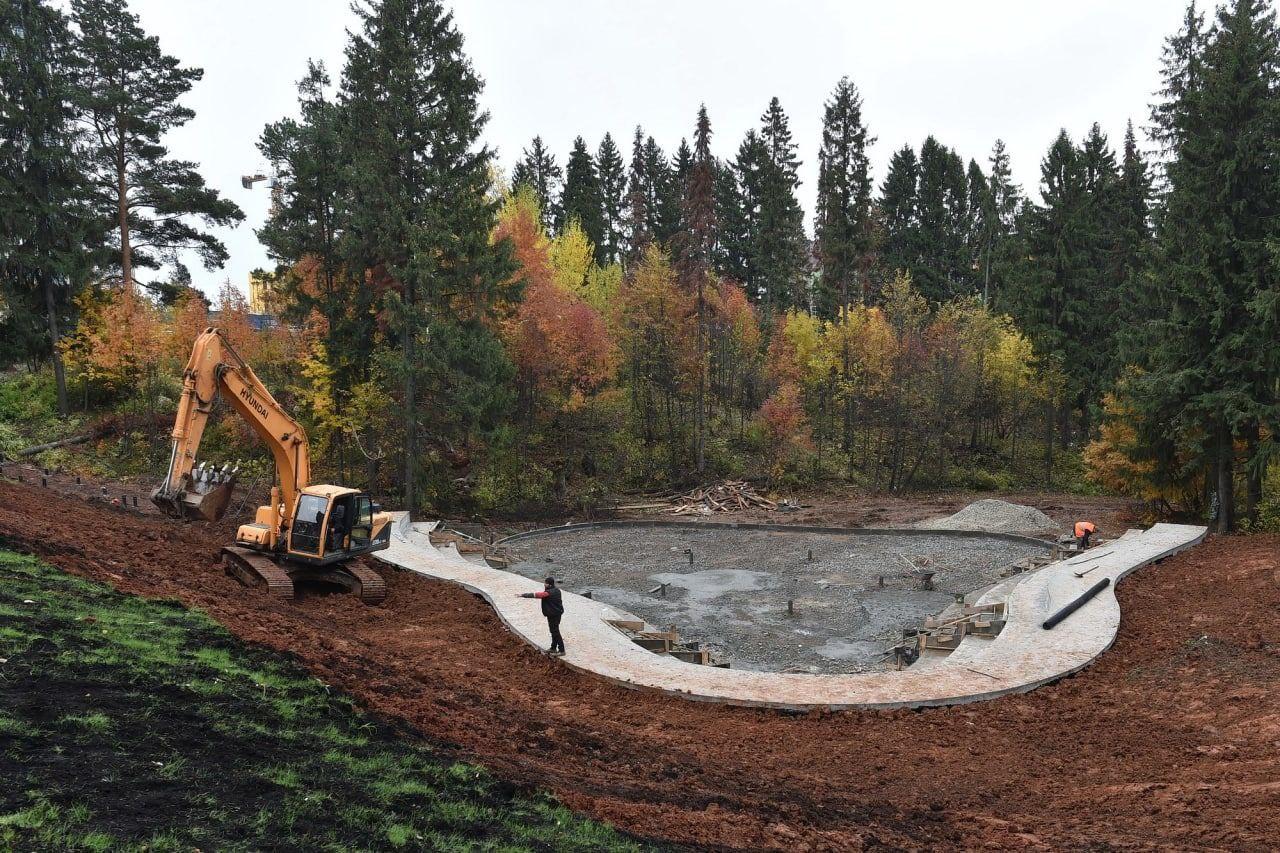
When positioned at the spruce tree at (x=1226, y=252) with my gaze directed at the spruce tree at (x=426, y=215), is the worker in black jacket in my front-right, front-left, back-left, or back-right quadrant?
front-left

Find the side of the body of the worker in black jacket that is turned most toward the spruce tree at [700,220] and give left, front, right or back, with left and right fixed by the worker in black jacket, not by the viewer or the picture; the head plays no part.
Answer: right

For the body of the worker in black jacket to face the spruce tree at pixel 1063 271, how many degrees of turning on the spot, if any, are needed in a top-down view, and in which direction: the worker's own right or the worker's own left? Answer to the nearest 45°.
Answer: approximately 135° to the worker's own right

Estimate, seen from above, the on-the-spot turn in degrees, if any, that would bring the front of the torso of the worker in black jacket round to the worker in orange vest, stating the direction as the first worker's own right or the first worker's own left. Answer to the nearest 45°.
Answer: approximately 135° to the first worker's own right

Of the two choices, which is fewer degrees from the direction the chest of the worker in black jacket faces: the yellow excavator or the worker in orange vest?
the yellow excavator

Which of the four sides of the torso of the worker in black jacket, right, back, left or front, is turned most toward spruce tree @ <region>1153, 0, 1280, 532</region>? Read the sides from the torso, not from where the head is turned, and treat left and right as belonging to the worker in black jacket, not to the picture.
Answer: back

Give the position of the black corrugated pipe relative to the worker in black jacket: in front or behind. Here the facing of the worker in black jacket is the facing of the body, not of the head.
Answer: behind

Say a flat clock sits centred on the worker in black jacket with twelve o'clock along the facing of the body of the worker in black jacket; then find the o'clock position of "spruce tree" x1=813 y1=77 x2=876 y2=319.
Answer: The spruce tree is roughly at 4 o'clock from the worker in black jacket.

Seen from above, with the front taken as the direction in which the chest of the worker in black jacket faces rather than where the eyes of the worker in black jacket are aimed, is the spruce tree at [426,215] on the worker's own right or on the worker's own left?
on the worker's own right

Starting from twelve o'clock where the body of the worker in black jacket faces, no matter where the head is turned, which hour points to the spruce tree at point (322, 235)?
The spruce tree is roughly at 2 o'clock from the worker in black jacket.

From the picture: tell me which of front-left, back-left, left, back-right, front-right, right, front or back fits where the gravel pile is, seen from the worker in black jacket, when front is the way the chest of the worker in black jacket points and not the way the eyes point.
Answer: back-right

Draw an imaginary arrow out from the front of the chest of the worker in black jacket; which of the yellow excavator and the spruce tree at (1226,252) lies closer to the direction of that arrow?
the yellow excavator

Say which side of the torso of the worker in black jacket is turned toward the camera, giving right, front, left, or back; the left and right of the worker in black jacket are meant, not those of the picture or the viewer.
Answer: left
